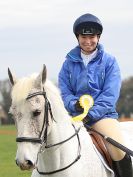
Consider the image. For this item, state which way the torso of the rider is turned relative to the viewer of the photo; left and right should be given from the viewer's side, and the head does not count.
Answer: facing the viewer and to the left of the viewer
